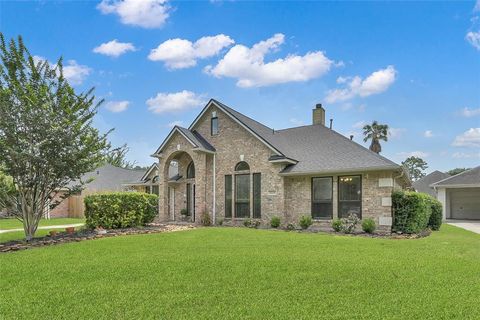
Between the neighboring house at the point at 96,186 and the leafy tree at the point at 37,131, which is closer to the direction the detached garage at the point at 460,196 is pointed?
the leafy tree

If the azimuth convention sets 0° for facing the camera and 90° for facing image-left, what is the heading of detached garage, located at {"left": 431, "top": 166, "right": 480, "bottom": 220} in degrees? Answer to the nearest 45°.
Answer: approximately 0°

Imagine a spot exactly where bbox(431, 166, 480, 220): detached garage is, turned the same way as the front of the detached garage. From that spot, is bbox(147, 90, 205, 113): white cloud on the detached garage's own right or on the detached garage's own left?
on the detached garage's own right
